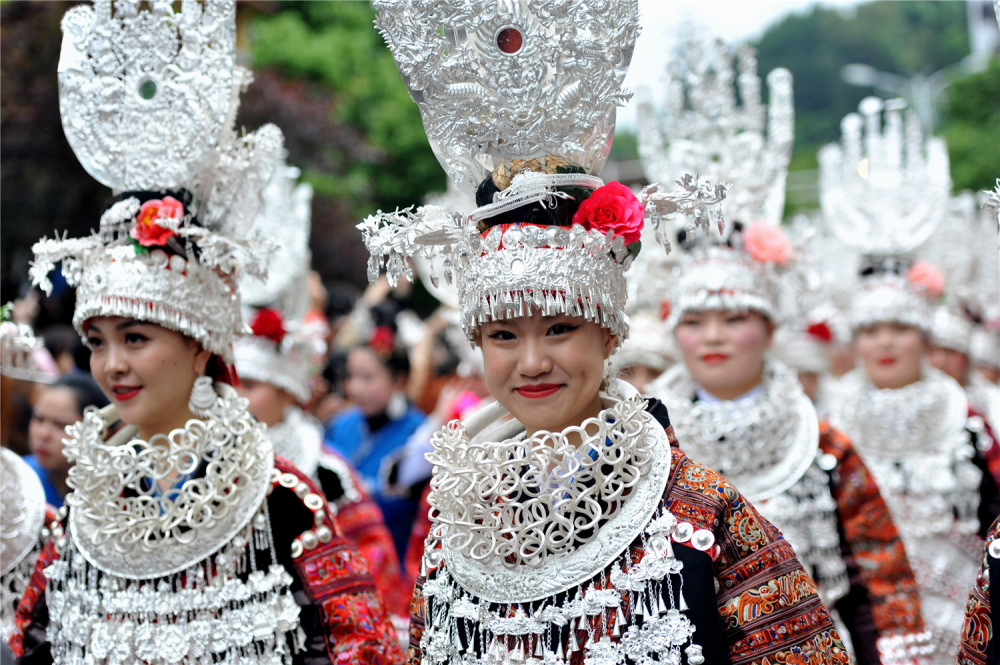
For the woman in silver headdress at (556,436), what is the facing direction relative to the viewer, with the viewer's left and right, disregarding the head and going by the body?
facing the viewer and to the left of the viewer

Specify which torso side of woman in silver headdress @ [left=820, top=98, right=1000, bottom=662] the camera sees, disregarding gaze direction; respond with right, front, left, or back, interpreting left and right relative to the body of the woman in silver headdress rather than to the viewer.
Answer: front

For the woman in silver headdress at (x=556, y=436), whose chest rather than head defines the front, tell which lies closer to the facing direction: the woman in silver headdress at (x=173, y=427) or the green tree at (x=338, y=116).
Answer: the woman in silver headdress

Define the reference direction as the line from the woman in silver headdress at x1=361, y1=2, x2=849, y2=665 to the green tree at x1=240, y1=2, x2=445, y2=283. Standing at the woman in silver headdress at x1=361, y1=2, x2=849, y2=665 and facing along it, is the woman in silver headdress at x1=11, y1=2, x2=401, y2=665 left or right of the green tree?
left

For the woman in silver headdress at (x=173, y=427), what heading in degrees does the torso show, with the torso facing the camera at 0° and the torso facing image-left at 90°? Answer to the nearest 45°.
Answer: approximately 45°

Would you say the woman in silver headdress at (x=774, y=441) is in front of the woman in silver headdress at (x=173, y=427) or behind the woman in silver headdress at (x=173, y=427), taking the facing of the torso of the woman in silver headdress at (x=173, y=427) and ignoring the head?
behind

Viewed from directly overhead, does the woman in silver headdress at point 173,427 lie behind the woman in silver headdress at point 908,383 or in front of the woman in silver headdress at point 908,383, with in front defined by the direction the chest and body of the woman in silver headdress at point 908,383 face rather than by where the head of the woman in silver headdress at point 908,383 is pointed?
in front

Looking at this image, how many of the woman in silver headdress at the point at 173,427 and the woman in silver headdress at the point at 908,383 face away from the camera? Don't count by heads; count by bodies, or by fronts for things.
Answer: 0

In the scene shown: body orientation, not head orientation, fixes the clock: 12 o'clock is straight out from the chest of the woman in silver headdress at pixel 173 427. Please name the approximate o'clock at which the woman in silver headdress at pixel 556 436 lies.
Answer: the woman in silver headdress at pixel 556 436 is roughly at 9 o'clock from the woman in silver headdress at pixel 173 427.
